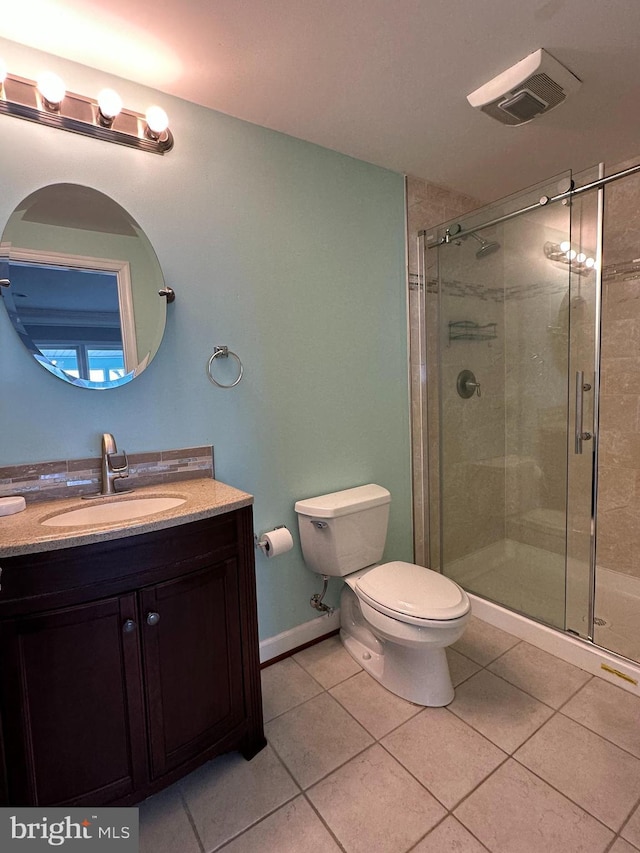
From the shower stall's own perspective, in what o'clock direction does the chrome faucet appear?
The chrome faucet is roughly at 12 o'clock from the shower stall.

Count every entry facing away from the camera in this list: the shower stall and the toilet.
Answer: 0

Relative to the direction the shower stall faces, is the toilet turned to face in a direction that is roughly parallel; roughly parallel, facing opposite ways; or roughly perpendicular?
roughly perpendicular

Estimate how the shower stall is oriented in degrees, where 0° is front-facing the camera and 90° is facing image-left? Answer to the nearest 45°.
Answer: approximately 45°

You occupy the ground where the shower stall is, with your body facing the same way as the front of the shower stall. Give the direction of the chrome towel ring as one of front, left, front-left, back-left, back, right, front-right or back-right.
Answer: front

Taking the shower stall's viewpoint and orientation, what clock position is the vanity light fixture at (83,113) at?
The vanity light fixture is roughly at 12 o'clock from the shower stall.

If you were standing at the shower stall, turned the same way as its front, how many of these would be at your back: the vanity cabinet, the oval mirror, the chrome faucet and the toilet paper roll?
0

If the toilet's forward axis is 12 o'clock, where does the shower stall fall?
The shower stall is roughly at 9 o'clock from the toilet.

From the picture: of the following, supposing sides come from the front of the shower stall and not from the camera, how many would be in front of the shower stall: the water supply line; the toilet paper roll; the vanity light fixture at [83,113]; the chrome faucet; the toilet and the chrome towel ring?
6

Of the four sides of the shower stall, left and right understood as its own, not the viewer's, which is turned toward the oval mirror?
front

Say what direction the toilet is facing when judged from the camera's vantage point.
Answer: facing the viewer and to the right of the viewer
